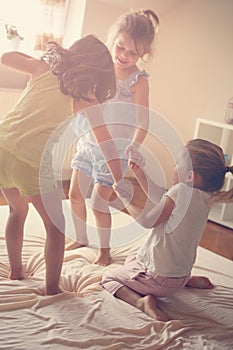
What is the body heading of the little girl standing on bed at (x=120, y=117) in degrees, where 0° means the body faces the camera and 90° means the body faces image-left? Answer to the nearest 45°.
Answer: approximately 45°

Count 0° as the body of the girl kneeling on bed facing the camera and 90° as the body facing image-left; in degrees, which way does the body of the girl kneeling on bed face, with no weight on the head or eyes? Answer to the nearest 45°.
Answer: approximately 135°

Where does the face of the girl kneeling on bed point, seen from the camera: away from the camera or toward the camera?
away from the camera

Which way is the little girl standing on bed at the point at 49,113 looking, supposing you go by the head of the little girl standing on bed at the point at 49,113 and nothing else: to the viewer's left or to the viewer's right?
to the viewer's right

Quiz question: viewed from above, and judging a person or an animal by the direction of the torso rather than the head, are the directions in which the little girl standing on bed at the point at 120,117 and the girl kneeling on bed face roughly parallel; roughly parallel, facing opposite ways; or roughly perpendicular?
roughly perpendicular
